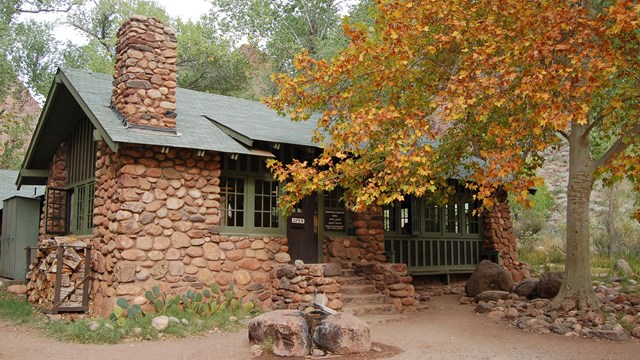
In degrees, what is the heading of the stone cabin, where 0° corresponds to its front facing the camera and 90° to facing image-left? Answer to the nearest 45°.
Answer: approximately 315°

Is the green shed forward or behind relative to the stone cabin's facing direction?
behind

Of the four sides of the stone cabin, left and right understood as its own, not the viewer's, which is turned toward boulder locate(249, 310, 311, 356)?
front

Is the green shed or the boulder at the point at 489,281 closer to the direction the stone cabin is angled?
the boulder

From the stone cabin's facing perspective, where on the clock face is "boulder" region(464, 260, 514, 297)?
The boulder is roughly at 10 o'clock from the stone cabin.

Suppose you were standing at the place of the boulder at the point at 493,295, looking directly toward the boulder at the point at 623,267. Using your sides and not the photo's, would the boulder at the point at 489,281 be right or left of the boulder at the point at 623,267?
left

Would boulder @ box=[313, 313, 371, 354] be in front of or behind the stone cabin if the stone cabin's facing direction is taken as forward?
in front

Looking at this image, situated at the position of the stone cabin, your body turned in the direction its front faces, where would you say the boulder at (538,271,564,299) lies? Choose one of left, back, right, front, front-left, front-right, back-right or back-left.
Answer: front-left

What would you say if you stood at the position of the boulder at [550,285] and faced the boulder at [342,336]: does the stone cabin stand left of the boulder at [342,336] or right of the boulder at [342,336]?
right

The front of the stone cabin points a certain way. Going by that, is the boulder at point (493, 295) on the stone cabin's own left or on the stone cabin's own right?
on the stone cabin's own left

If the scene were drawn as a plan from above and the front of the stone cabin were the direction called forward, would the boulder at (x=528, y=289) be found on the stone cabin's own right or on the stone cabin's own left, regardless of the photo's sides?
on the stone cabin's own left

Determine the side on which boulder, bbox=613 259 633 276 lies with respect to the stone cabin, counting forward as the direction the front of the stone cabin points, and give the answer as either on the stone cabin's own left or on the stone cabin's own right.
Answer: on the stone cabin's own left
